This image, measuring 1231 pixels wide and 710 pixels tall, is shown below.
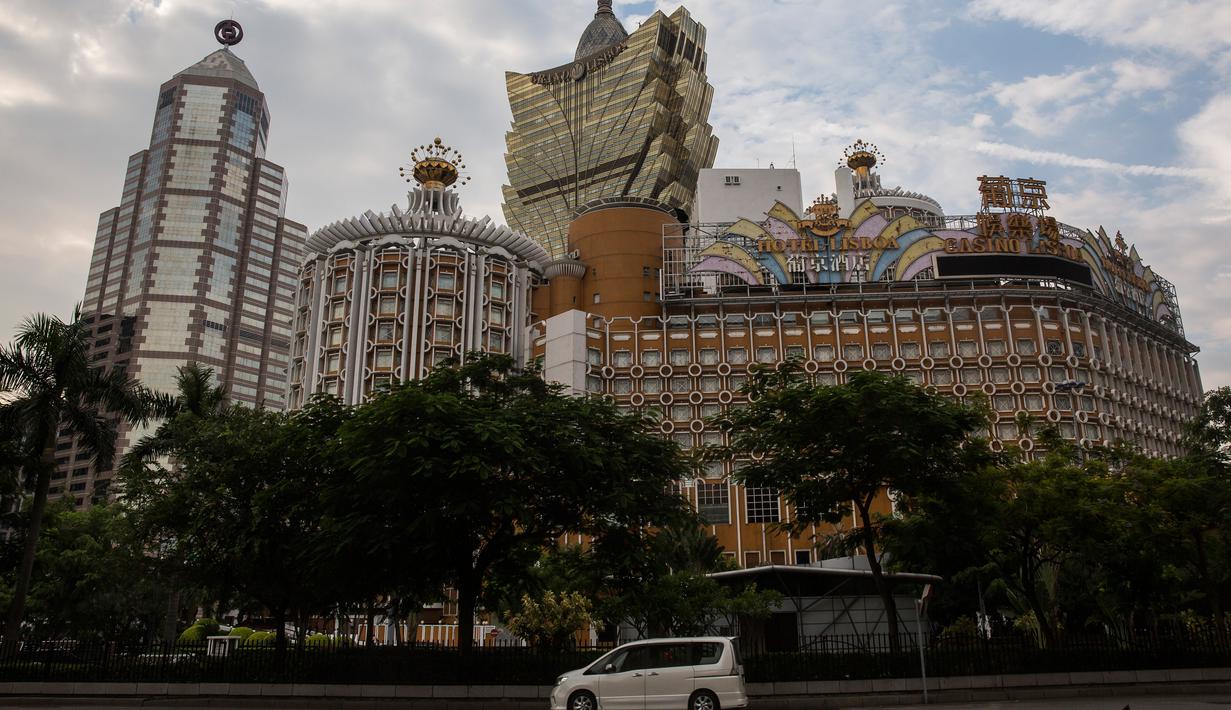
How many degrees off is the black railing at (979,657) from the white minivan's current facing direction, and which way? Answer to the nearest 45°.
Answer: approximately 135° to its right

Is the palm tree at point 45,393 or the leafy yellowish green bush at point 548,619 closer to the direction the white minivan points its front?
the palm tree

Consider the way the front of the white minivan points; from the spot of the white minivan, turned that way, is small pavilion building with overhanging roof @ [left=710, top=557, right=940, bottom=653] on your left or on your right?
on your right

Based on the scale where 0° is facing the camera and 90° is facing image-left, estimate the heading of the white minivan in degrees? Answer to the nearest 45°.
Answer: approximately 90°

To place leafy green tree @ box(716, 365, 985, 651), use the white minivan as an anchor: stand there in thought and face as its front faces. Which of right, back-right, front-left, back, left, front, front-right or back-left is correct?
back-right

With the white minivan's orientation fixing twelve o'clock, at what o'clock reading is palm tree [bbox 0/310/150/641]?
The palm tree is roughly at 1 o'clock from the white minivan.

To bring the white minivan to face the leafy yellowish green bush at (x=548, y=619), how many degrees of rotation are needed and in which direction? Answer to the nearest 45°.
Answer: approximately 90° to its right
